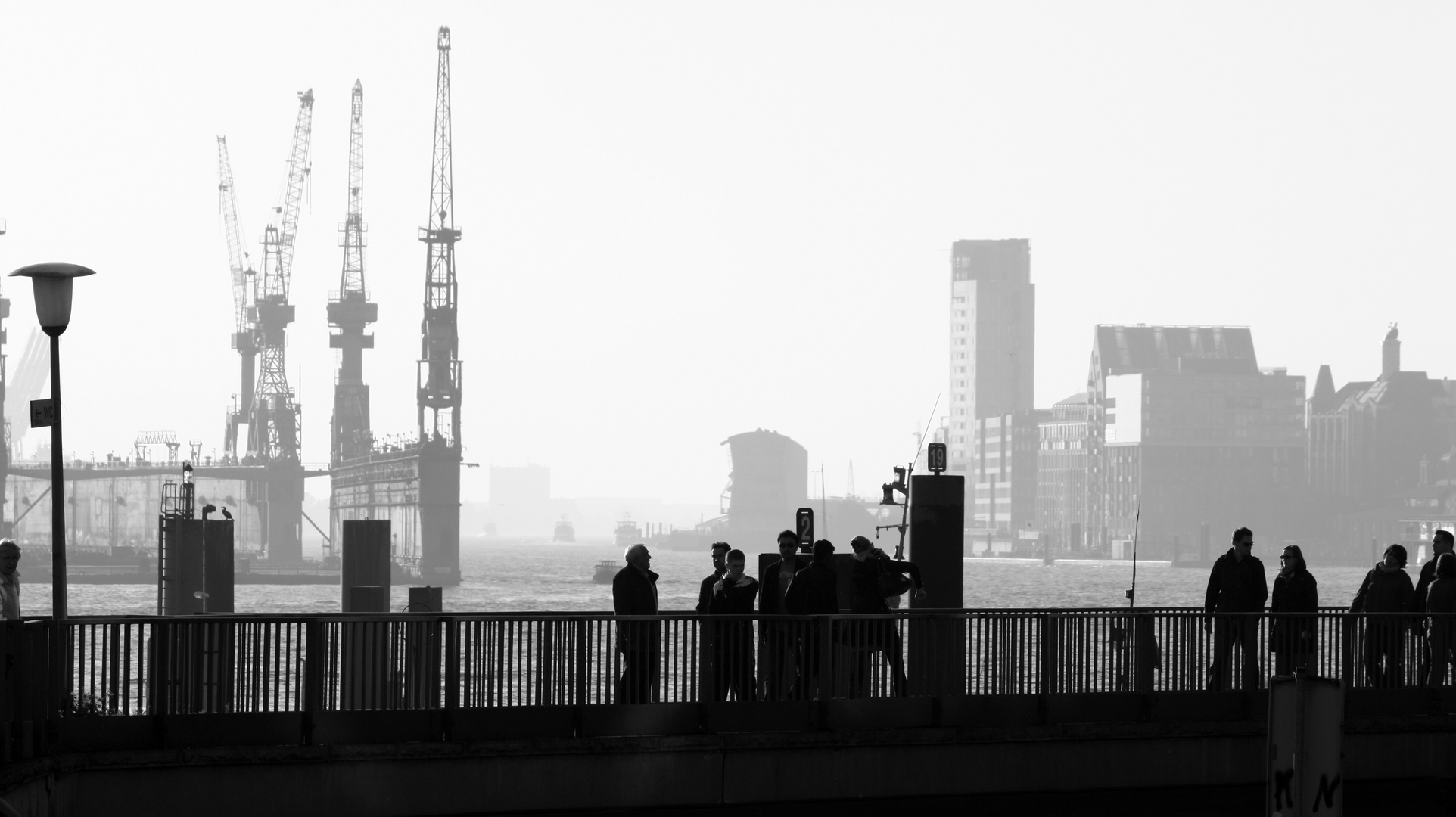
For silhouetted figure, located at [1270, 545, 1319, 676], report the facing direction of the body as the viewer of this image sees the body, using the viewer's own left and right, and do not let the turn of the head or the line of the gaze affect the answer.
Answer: facing the viewer and to the left of the viewer

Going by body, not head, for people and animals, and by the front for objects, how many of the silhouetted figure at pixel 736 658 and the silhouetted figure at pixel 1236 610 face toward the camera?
2

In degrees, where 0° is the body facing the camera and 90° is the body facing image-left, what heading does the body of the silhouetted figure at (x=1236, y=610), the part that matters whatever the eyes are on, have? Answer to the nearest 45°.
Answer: approximately 0°

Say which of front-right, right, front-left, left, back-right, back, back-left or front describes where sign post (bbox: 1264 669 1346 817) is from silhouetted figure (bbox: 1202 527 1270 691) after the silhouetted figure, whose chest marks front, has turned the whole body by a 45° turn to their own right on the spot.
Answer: front-left

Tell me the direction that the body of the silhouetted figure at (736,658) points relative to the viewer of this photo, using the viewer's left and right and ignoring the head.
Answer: facing the viewer

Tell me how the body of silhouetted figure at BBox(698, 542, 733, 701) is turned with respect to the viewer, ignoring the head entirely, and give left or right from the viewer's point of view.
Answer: facing the viewer and to the right of the viewer

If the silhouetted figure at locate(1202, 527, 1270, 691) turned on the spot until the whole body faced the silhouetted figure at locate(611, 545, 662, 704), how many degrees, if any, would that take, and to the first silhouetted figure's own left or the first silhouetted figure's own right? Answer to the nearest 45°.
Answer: approximately 45° to the first silhouetted figure's own right

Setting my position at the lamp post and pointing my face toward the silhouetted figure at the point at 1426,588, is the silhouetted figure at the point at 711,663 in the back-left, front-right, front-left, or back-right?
front-right

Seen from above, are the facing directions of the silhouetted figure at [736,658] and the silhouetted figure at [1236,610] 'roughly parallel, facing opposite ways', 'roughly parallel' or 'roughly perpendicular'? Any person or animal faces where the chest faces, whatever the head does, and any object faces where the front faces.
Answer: roughly parallel

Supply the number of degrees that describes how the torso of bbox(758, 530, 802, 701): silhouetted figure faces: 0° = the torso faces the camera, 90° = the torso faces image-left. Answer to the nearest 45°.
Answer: approximately 315°

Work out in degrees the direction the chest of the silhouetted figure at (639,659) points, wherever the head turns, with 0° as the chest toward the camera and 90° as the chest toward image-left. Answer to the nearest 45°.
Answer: approximately 315°
